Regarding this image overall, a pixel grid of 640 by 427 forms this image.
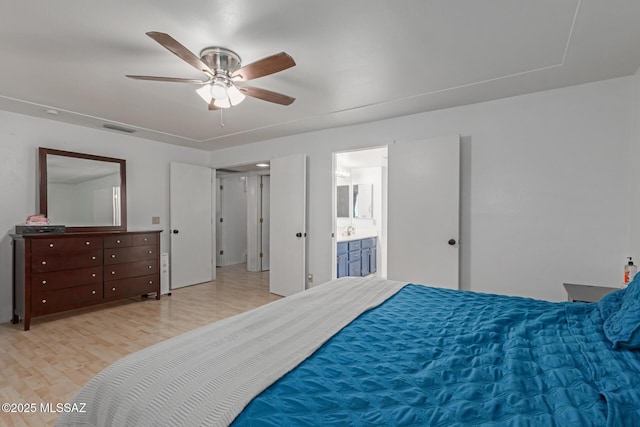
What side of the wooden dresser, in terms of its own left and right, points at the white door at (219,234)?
left

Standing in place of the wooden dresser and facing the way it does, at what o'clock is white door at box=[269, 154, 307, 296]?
The white door is roughly at 11 o'clock from the wooden dresser.

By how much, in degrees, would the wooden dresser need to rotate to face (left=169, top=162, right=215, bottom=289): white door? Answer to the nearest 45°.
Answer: approximately 90° to its left

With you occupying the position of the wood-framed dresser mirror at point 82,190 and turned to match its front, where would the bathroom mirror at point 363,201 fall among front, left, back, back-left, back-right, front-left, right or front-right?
front-left

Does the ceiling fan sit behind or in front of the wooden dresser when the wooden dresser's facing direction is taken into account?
in front

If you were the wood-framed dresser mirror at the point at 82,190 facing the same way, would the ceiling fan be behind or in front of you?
in front

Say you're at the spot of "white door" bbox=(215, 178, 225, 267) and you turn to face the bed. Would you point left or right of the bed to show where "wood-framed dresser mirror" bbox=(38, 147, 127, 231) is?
right

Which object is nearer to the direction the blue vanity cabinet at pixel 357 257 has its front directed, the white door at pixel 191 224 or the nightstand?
the nightstand

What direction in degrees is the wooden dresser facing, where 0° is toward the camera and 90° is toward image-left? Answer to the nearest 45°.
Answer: approximately 315°

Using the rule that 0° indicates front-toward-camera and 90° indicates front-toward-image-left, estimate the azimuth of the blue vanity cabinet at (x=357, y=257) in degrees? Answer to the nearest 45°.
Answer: approximately 315°
